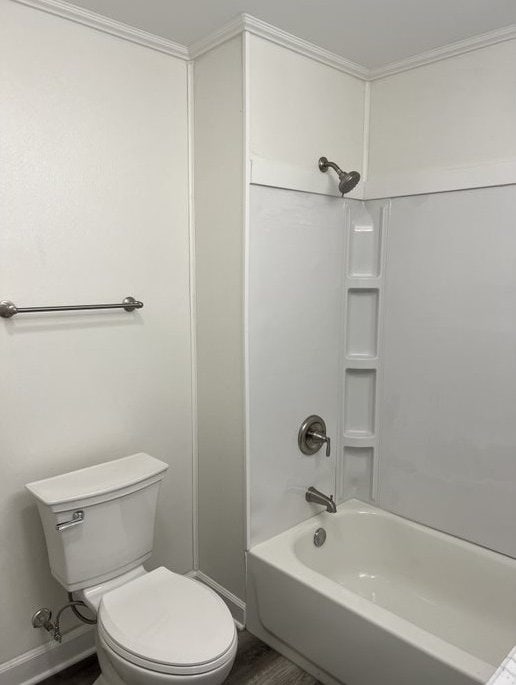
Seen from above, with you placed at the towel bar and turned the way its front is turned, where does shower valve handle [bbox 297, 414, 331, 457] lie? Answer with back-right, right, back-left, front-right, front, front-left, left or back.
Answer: front-left

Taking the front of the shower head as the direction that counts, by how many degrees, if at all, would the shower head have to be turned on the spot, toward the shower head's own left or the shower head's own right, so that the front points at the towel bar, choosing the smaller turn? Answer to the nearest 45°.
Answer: approximately 90° to the shower head's own right

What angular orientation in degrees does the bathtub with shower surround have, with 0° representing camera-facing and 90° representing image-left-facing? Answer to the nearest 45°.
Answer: approximately 45°

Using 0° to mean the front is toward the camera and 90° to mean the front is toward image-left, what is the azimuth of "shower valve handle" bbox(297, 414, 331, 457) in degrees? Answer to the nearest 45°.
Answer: approximately 315°

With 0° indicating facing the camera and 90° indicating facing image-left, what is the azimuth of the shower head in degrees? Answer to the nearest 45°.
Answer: approximately 315°

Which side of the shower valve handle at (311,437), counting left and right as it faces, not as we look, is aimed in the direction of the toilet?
right
